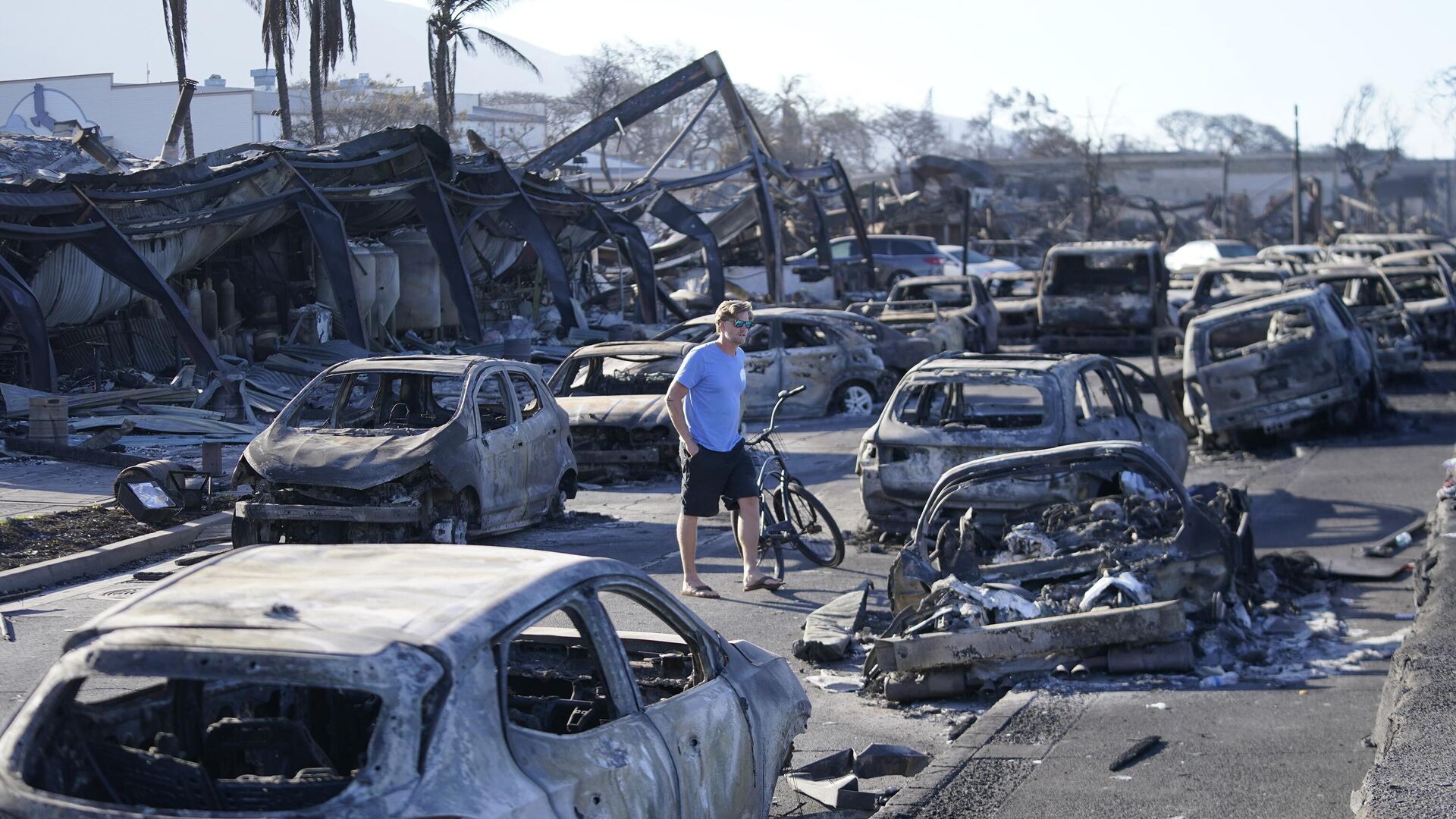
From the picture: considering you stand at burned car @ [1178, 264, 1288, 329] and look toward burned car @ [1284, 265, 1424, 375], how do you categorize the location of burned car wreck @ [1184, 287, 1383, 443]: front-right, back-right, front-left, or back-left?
front-right

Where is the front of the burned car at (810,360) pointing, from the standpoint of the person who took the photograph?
facing to the left of the viewer

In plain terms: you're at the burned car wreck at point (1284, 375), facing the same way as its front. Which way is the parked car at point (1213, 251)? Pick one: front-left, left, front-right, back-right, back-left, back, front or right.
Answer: front

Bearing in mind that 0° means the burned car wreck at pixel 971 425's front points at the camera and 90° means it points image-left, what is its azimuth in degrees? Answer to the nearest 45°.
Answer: approximately 225°

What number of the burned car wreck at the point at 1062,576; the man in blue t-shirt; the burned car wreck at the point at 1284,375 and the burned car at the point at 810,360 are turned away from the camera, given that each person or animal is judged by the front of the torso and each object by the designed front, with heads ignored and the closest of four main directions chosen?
2

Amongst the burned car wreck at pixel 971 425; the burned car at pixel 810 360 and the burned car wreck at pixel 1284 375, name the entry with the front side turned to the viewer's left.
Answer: the burned car

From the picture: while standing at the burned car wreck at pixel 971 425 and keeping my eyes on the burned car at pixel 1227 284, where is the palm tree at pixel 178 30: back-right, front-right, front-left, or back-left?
front-left

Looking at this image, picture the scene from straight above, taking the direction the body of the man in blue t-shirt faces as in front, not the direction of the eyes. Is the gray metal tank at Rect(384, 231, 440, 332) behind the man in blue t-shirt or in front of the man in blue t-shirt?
behind

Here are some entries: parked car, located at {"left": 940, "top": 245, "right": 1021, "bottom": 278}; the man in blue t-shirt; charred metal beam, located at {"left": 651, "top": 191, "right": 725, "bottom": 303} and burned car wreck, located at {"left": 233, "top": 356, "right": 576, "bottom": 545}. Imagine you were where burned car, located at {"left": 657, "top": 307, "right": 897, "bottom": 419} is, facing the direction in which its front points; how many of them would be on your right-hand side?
2

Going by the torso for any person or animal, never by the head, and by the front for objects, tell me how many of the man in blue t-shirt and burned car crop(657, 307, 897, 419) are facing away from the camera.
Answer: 0

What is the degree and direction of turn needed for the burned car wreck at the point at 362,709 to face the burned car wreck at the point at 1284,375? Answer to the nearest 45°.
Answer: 0° — it already faces it

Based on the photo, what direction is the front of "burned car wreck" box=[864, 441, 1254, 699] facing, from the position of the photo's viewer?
facing away from the viewer

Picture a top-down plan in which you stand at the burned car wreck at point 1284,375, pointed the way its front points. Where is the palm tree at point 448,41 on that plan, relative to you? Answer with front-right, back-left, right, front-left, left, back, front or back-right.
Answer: front-left

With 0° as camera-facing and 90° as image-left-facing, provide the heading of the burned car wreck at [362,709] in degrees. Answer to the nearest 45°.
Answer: approximately 225°

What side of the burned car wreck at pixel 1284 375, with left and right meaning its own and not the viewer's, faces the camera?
back

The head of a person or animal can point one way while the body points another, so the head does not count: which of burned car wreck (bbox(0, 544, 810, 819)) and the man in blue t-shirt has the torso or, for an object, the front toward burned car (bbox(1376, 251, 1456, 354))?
the burned car wreck

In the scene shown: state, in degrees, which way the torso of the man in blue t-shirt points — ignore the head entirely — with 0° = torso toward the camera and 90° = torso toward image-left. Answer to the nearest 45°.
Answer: approximately 315°
